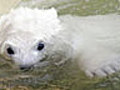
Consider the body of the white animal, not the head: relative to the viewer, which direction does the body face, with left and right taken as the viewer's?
facing the viewer and to the left of the viewer
